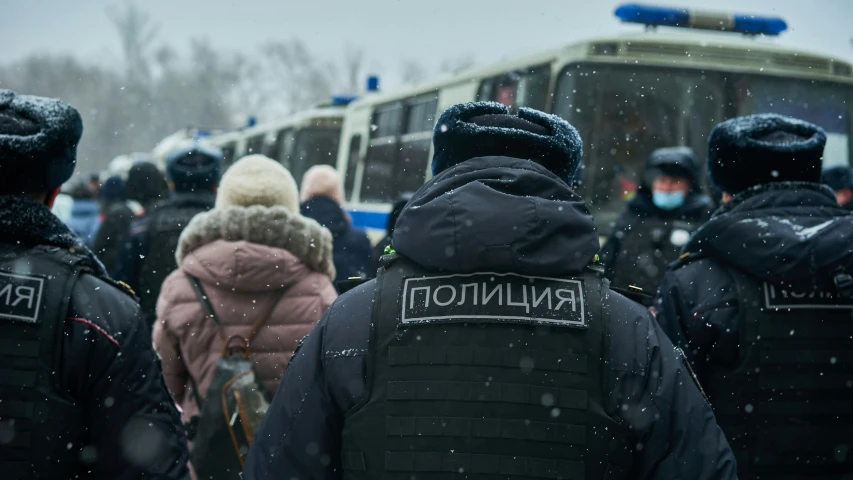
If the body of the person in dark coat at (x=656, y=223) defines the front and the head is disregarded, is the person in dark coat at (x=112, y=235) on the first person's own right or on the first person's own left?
on the first person's own right

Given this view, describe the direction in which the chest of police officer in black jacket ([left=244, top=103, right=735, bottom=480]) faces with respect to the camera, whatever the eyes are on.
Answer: away from the camera

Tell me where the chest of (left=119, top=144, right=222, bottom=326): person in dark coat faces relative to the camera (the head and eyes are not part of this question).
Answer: away from the camera

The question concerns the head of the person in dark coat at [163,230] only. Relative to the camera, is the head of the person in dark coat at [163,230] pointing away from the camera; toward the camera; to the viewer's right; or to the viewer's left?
away from the camera

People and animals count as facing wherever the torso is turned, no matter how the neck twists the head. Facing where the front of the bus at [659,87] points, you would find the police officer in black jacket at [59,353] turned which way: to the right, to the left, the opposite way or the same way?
the opposite way

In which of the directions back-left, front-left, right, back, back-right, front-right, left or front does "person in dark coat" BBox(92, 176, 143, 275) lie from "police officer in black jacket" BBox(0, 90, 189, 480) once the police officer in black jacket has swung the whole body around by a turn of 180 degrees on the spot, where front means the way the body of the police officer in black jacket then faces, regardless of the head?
back

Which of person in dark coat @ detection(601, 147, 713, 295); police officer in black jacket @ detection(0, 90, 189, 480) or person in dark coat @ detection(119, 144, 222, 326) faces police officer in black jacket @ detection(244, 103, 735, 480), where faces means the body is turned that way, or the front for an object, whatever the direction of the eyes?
person in dark coat @ detection(601, 147, 713, 295)

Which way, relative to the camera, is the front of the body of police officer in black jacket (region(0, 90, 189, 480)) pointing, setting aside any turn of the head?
away from the camera

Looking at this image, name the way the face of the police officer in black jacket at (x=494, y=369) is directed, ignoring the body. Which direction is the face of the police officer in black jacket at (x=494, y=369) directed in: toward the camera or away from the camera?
away from the camera

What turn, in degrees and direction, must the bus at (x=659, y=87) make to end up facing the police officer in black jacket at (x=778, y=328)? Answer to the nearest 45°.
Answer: approximately 45° to its right

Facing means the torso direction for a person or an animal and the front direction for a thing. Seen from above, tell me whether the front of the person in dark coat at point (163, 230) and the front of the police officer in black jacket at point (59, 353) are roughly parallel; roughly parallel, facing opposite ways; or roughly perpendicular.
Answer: roughly parallel

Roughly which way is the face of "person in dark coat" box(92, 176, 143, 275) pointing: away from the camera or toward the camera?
away from the camera

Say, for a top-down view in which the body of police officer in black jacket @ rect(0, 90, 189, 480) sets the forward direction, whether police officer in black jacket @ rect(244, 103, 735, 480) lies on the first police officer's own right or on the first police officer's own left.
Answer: on the first police officer's own right

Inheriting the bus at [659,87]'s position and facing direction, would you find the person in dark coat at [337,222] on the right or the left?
on its right

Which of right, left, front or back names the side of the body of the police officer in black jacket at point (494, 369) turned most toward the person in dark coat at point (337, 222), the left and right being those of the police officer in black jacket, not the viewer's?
front

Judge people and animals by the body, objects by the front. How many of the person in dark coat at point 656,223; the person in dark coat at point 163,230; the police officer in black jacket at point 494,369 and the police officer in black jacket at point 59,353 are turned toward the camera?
1

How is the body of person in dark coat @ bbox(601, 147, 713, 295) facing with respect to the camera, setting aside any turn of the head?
toward the camera

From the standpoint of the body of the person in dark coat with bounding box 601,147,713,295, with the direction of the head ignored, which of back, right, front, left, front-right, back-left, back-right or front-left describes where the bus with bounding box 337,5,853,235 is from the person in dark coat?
back

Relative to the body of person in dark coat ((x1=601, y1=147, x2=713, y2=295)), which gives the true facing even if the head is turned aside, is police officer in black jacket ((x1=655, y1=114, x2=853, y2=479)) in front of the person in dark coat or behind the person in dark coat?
in front

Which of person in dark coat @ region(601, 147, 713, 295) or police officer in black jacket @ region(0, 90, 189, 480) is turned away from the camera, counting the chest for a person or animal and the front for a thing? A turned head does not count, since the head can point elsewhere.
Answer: the police officer in black jacket

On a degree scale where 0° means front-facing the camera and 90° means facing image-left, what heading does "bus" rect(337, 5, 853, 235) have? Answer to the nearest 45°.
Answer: approximately 315°

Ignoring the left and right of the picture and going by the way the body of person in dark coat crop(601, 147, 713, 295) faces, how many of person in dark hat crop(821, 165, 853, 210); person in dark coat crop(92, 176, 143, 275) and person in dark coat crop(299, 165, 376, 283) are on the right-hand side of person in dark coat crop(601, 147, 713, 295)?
2
